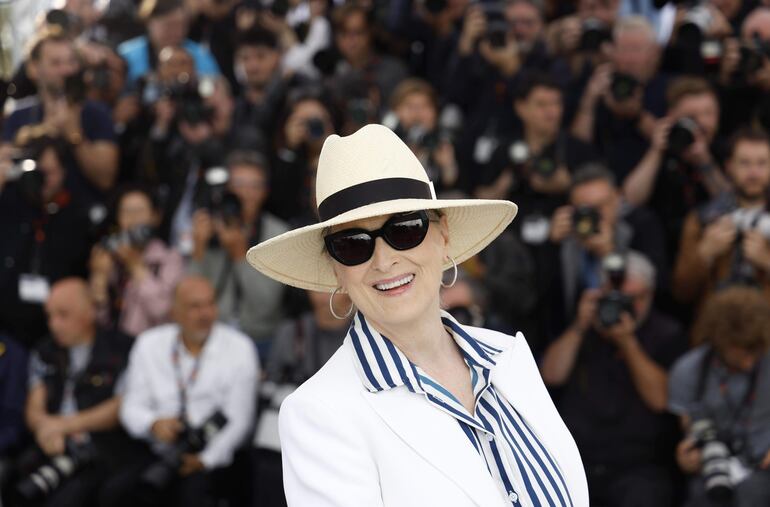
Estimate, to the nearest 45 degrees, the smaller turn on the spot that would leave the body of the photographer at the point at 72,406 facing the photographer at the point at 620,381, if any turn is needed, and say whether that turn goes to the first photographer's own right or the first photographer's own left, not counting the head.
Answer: approximately 90° to the first photographer's own left

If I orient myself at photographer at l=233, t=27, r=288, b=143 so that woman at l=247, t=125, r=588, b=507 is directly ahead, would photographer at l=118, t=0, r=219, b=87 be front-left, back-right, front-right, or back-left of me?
back-right
